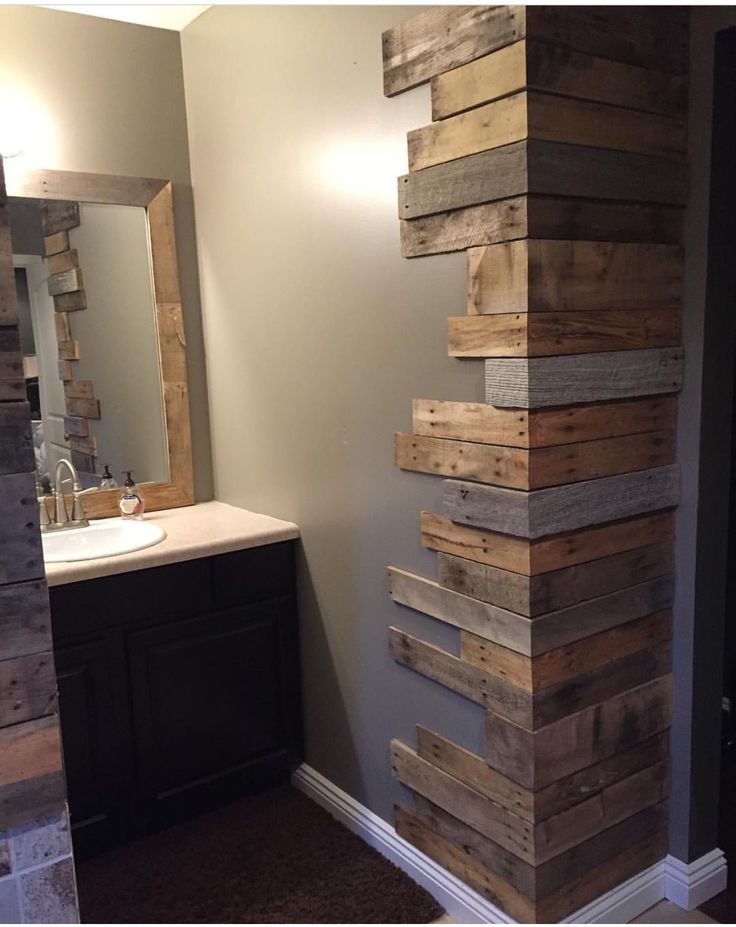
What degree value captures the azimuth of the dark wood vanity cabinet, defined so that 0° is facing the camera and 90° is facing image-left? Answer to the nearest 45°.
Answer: approximately 315°

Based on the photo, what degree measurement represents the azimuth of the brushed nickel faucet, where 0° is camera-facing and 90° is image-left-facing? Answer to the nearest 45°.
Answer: approximately 315°
